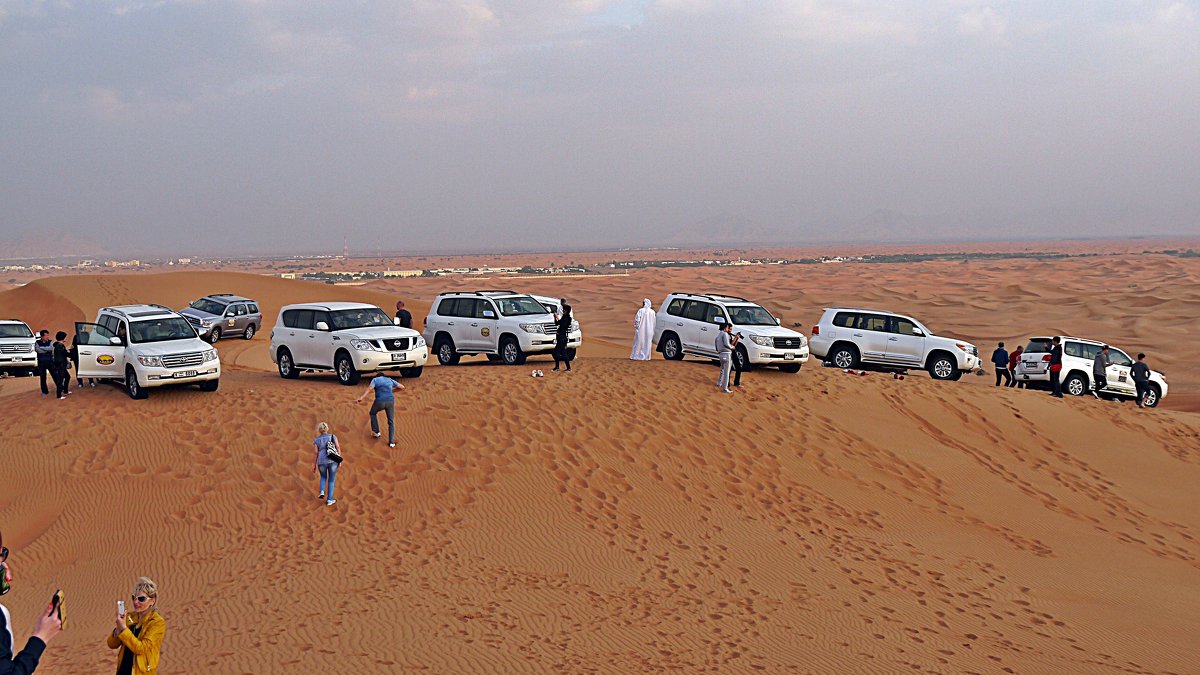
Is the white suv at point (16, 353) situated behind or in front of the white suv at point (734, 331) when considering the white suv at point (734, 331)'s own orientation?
behind

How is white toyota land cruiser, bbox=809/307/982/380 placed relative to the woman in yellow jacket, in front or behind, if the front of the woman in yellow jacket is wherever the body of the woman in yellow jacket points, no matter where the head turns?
behind

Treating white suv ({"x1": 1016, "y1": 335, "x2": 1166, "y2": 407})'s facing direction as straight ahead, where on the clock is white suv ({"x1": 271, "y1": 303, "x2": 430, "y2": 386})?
white suv ({"x1": 271, "y1": 303, "x2": 430, "y2": 386}) is roughly at 6 o'clock from white suv ({"x1": 1016, "y1": 335, "x2": 1166, "y2": 407}).

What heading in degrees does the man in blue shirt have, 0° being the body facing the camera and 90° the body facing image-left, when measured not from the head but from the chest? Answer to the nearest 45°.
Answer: approximately 180°

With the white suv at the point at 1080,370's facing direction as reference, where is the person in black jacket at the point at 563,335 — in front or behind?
behind

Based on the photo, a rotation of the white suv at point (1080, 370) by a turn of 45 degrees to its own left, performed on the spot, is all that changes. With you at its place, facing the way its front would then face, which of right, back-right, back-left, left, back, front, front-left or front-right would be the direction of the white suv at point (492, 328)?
back-left

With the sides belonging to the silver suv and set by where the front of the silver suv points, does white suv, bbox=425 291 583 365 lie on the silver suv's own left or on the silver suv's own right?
on the silver suv's own left

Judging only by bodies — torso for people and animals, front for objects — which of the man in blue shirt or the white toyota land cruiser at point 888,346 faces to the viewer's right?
the white toyota land cruiser

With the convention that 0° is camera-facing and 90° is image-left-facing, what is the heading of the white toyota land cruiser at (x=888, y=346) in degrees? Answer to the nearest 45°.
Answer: approximately 270°

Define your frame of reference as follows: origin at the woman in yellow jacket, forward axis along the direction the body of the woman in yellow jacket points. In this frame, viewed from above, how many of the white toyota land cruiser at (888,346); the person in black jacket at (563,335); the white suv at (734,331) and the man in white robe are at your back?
4

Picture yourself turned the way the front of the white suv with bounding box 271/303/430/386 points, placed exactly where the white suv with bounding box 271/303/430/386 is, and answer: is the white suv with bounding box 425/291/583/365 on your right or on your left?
on your left

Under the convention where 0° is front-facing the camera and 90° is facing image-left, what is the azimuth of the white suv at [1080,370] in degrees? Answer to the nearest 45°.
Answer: approximately 225°

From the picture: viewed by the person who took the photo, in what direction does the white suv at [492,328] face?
facing the viewer and to the right of the viewer

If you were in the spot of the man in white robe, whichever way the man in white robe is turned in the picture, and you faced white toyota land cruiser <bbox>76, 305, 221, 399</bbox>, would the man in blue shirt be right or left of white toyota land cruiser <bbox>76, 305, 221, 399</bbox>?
left

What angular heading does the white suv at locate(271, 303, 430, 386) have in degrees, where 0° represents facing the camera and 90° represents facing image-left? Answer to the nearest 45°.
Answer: approximately 315°

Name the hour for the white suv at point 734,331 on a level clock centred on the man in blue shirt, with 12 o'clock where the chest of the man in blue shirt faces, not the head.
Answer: The white suv is roughly at 2 o'clock from the man in blue shirt.

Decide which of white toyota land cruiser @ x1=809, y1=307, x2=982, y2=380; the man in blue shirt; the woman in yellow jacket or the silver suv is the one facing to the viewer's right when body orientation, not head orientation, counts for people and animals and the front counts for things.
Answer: the white toyota land cruiser

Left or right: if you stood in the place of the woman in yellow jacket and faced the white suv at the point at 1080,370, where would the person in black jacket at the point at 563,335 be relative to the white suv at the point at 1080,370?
left
